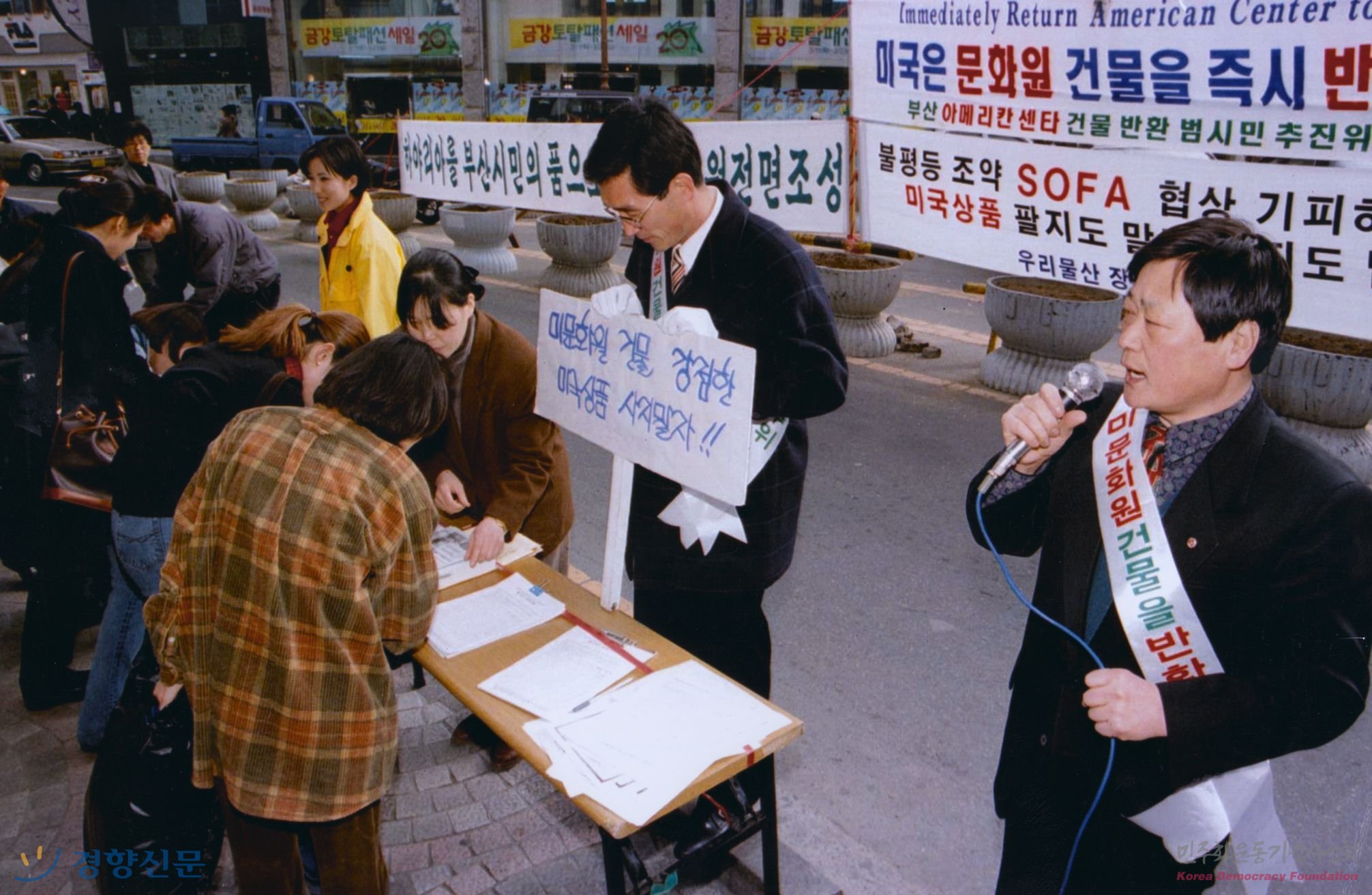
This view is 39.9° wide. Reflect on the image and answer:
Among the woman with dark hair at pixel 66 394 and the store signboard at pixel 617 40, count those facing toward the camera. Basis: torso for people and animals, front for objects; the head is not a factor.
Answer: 1

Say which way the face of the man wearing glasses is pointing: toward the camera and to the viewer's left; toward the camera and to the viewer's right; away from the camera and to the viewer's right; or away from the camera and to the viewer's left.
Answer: toward the camera and to the viewer's left

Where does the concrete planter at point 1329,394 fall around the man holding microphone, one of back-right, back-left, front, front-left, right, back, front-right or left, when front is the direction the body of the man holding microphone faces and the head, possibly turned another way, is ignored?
back-right

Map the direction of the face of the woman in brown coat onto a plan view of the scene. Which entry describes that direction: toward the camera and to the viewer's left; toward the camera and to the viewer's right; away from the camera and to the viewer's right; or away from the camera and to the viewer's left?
toward the camera and to the viewer's left

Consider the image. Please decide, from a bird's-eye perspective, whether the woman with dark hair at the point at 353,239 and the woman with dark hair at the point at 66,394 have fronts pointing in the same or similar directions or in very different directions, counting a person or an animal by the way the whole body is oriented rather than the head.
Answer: very different directions

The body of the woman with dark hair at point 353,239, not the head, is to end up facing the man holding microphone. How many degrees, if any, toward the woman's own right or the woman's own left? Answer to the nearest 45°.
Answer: approximately 45° to the woman's own left

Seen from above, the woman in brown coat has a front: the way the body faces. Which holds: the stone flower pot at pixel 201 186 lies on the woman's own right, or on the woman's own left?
on the woman's own right

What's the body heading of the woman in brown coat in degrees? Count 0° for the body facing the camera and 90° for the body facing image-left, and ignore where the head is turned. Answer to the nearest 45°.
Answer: approximately 45°

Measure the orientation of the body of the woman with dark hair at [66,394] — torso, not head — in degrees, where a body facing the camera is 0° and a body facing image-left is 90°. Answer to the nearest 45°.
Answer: approximately 225°

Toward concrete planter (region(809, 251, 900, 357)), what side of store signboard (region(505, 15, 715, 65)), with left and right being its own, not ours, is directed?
front

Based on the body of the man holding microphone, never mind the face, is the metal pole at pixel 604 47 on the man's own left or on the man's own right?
on the man's own right

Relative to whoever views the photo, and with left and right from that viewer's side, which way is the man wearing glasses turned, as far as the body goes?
facing the viewer and to the left of the viewer

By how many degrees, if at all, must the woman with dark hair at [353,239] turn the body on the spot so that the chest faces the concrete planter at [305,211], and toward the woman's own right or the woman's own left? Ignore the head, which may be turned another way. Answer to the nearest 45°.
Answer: approximately 135° to the woman's own right
